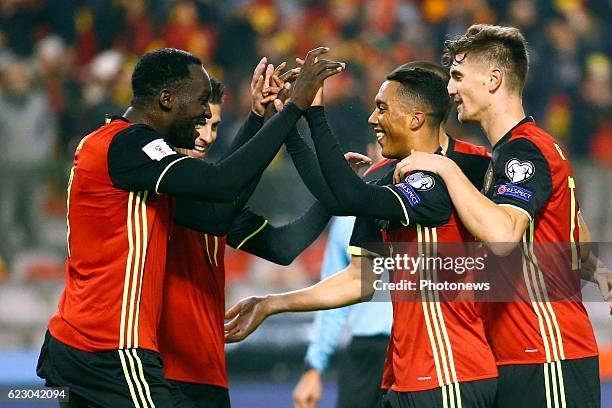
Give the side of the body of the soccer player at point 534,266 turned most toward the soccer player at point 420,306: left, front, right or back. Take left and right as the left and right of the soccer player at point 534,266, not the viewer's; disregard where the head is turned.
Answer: front

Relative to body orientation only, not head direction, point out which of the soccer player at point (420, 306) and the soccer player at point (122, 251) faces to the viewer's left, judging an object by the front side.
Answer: the soccer player at point (420, 306)

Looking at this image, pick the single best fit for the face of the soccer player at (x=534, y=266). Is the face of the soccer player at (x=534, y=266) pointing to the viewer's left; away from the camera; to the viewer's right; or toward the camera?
to the viewer's left

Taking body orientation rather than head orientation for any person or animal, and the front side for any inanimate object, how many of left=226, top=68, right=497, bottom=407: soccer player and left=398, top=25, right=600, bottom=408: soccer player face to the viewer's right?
0

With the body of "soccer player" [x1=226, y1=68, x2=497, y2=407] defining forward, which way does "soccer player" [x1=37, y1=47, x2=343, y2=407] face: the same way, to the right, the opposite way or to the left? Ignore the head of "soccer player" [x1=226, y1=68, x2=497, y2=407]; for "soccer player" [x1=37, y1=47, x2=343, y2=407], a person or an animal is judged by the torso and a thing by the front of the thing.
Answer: the opposite way

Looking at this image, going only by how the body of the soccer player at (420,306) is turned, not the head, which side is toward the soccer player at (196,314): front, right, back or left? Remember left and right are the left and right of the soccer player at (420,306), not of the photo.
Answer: front

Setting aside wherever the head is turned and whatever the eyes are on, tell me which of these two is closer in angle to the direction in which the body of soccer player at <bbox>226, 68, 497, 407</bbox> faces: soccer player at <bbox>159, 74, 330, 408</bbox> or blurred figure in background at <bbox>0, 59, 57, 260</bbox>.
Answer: the soccer player

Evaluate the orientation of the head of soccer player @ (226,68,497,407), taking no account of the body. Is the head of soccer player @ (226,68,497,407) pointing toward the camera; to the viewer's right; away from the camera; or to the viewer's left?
to the viewer's left

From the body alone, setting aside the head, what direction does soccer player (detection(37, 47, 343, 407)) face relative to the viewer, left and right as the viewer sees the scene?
facing to the right of the viewer

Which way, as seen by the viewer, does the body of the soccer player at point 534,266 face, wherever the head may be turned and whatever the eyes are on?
to the viewer's left

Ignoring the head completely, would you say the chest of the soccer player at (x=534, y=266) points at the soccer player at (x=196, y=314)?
yes

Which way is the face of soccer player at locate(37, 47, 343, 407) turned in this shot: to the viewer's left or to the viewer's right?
to the viewer's right
